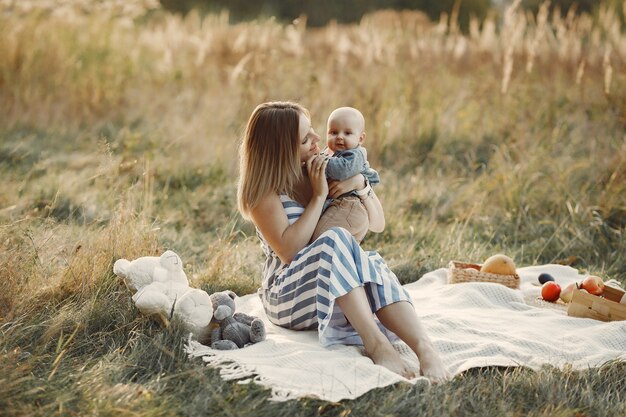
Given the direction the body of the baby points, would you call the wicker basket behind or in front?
behind

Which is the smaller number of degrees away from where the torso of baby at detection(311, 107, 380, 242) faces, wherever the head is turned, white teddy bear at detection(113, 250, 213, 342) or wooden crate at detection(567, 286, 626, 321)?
the white teddy bear

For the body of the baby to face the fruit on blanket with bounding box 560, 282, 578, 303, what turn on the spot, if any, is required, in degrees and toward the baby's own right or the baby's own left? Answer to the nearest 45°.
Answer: approximately 180°

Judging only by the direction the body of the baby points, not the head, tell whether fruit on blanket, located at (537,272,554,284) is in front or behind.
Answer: behind

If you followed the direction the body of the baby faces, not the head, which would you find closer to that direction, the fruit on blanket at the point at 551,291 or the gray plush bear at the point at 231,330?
the gray plush bear

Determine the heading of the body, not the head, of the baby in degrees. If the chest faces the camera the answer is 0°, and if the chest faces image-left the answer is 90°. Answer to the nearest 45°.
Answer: approximately 45°

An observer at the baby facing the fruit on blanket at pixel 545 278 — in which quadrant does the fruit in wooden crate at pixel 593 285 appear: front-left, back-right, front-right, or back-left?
front-right

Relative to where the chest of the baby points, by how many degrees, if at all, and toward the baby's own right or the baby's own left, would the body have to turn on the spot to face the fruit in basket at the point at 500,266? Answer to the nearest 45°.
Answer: approximately 180°

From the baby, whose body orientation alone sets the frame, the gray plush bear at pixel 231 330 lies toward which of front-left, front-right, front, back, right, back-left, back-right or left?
front
